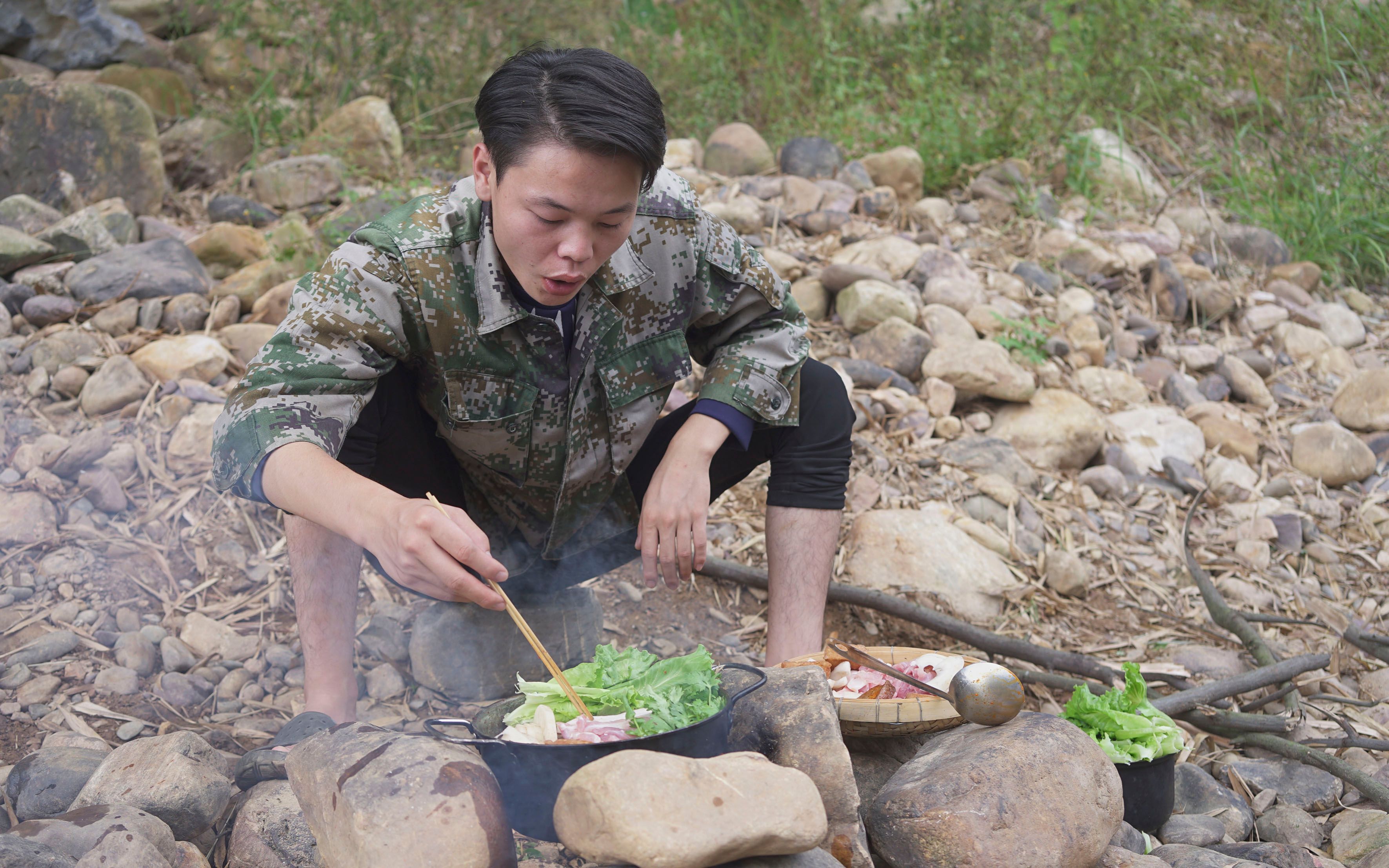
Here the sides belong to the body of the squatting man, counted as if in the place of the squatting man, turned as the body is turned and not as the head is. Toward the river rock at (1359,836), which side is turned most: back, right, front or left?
left

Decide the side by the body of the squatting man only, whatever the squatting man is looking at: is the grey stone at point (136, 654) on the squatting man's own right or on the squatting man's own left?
on the squatting man's own right

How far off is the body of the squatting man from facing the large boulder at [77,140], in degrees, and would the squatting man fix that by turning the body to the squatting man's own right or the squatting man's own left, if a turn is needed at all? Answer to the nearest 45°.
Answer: approximately 135° to the squatting man's own right

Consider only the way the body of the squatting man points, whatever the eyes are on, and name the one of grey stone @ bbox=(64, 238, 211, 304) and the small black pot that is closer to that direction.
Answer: the small black pot

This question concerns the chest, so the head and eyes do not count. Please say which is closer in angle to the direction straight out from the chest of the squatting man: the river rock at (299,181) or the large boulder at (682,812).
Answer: the large boulder

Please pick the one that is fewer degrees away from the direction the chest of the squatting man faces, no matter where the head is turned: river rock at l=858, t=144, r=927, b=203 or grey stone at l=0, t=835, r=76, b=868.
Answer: the grey stone

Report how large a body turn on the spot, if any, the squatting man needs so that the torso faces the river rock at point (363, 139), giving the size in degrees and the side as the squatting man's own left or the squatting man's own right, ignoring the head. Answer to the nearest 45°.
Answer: approximately 180°

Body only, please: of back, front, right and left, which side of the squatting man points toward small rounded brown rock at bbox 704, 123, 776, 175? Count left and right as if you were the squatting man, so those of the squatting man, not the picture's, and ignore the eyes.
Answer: back

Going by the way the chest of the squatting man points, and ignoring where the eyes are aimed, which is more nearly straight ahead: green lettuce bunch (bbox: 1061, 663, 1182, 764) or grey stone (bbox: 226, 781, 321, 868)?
the grey stone

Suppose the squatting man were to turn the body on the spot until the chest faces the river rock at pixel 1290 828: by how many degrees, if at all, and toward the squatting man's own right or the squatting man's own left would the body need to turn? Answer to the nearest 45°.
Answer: approximately 90° to the squatting man's own left

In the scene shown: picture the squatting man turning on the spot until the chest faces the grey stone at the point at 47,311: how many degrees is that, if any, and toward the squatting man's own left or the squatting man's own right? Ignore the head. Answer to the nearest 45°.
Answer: approximately 135° to the squatting man's own right

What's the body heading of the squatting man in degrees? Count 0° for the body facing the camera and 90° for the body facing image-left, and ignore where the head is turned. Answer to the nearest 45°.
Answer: approximately 0°
